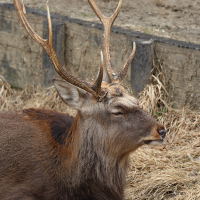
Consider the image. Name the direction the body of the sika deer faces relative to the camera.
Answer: to the viewer's right
